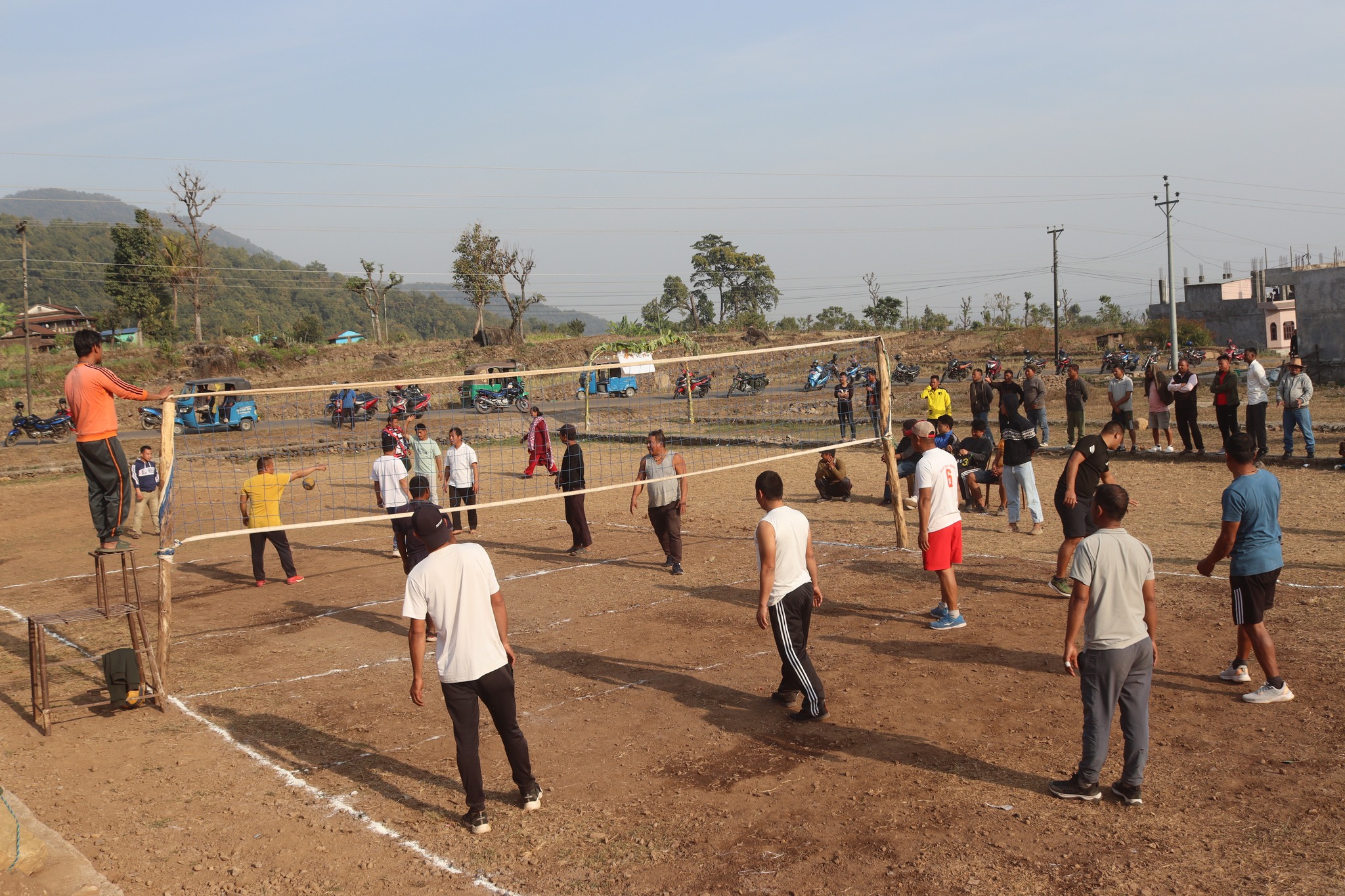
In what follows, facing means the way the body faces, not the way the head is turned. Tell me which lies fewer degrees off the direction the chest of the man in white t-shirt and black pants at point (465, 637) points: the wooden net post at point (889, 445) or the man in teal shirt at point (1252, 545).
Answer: the wooden net post

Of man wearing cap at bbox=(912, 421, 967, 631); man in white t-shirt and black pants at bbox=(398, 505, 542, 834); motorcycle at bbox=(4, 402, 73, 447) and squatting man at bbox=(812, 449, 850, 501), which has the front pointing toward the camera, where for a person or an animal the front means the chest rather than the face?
the squatting man

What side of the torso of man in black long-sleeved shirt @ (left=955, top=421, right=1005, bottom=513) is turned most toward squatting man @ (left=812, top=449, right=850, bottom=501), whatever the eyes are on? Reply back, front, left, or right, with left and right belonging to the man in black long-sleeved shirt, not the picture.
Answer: right

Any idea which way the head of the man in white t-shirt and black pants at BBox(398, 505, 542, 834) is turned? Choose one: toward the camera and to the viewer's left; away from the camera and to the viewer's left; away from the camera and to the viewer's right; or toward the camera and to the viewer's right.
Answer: away from the camera and to the viewer's left

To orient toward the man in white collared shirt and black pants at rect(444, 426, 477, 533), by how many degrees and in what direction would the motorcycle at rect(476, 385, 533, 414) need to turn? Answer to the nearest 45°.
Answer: approximately 90° to its right
